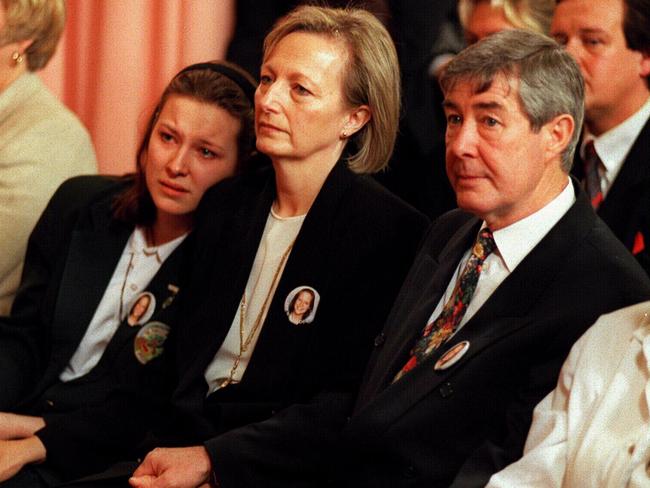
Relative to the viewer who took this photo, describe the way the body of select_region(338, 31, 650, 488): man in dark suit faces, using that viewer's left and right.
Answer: facing the viewer and to the left of the viewer

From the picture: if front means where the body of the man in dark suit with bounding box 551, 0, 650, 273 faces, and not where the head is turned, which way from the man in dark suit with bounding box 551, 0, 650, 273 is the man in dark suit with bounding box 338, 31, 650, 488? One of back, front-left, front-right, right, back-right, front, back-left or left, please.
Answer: front-left

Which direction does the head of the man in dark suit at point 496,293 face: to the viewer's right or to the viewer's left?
to the viewer's left

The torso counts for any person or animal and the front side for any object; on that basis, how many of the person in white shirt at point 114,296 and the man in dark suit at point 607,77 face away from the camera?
0

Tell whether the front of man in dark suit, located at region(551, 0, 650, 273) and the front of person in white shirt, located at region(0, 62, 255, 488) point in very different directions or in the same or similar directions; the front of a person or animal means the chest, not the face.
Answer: same or similar directions

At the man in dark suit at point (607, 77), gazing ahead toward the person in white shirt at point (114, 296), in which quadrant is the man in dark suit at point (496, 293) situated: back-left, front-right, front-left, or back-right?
front-left

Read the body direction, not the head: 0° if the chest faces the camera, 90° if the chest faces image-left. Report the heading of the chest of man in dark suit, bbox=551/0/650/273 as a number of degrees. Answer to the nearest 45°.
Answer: approximately 45°

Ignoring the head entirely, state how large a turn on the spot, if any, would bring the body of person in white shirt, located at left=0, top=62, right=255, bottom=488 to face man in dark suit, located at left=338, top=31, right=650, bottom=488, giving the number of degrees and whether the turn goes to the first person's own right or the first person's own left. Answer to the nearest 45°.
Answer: approximately 90° to the first person's own left

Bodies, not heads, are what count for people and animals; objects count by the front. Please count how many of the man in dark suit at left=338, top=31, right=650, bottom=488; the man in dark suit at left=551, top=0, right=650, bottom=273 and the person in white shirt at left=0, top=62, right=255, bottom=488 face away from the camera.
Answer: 0

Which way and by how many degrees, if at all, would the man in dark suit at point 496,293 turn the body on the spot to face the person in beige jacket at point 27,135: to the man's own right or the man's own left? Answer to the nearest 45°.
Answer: approximately 90° to the man's own right

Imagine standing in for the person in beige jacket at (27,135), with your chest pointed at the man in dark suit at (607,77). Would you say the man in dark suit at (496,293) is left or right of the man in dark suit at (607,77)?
right

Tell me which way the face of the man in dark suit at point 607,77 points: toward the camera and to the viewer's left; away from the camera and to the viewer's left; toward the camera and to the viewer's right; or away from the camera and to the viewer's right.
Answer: toward the camera and to the viewer's left

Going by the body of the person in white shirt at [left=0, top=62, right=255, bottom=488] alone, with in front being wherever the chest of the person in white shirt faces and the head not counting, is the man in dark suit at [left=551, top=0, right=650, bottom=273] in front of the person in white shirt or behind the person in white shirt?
behind

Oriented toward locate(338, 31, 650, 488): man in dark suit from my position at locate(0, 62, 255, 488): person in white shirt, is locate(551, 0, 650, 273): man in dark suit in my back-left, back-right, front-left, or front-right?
front-left

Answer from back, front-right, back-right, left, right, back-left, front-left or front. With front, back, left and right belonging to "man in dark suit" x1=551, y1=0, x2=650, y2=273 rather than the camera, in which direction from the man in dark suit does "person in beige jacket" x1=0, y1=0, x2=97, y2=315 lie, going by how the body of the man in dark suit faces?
front-right

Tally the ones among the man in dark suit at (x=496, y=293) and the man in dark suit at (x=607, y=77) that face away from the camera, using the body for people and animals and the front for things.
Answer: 0

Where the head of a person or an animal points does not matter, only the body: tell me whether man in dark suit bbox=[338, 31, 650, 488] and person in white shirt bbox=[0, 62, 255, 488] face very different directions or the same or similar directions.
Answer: same or similar directions
